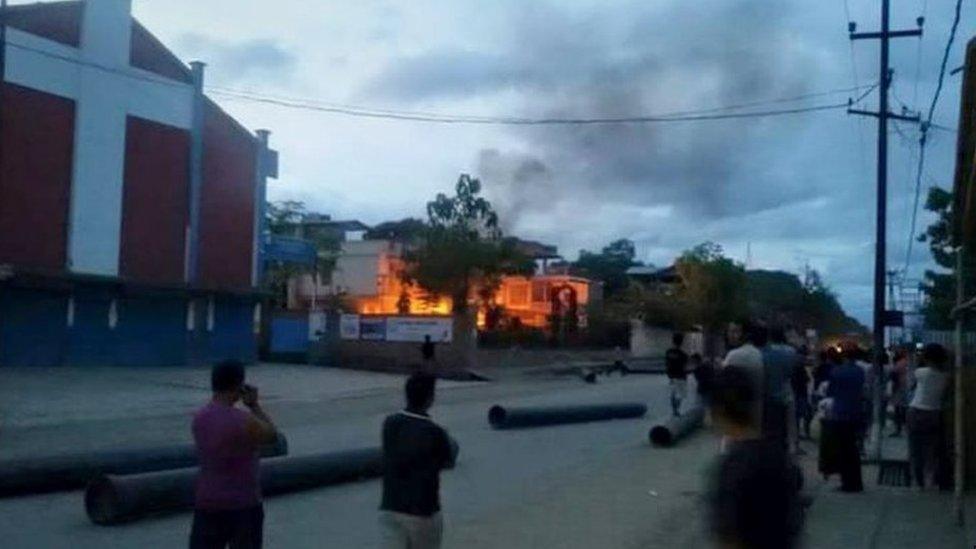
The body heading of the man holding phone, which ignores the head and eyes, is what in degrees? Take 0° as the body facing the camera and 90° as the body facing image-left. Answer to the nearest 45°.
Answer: approximately 225°

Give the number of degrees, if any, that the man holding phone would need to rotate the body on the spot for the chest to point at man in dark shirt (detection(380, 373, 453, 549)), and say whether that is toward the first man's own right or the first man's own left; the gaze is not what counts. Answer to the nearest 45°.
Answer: approximately 90° to the first man's own right

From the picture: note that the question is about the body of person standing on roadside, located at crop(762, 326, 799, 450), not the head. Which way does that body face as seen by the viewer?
away from the camera

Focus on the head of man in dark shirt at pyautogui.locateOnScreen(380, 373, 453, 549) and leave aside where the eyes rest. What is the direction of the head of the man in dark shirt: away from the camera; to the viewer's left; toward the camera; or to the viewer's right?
away from the camera

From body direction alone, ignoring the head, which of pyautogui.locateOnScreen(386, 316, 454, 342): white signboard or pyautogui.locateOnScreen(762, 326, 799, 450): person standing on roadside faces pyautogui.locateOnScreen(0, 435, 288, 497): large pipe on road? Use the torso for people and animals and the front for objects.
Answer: the white signboard

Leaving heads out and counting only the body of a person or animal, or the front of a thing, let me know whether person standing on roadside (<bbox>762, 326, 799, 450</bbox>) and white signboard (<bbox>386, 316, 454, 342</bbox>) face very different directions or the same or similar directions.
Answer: very different directions

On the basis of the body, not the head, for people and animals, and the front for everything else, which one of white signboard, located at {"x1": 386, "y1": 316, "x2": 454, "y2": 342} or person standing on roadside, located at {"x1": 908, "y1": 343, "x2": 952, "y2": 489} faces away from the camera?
the person standing on roadside

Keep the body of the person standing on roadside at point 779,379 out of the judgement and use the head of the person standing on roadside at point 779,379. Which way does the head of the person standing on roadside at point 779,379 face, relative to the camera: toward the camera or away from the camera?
away from the camera

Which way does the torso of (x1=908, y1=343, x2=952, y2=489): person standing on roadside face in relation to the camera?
away from the camera

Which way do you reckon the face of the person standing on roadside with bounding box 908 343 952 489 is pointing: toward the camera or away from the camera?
away from the camera
